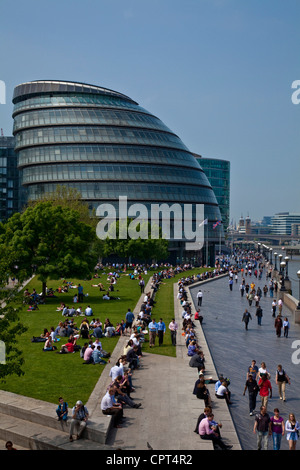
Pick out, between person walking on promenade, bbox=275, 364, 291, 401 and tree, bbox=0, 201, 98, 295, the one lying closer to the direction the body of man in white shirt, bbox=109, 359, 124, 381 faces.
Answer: the person walking on promenade
